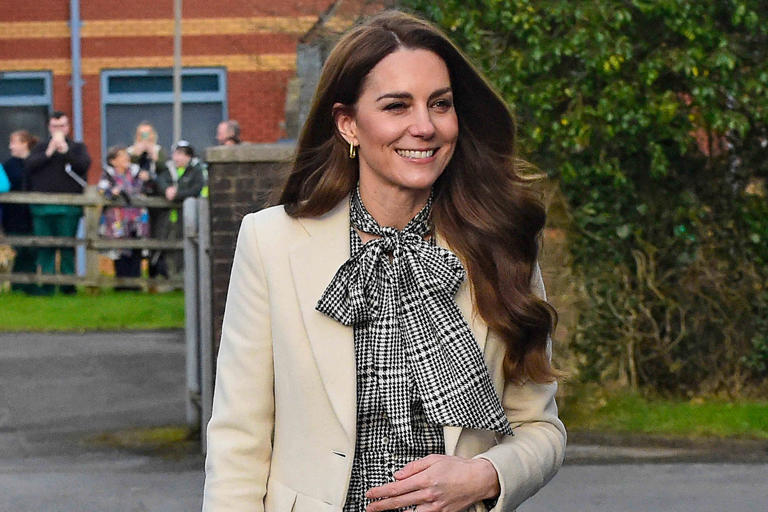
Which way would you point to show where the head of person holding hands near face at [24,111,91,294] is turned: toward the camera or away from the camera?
toward the camera

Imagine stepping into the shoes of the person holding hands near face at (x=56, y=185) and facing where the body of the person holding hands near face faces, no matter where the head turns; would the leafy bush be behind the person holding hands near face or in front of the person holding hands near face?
in front

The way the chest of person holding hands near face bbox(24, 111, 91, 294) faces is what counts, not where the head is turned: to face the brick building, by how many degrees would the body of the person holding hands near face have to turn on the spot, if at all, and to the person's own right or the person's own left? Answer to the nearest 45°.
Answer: approximately 180°

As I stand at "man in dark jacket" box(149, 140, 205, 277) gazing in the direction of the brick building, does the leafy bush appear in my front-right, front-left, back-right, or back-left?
back-right

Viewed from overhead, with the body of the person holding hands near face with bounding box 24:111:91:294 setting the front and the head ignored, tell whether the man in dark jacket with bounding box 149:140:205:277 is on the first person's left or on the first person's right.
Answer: on the first person's left

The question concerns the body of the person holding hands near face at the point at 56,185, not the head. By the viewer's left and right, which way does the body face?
facing the viewer

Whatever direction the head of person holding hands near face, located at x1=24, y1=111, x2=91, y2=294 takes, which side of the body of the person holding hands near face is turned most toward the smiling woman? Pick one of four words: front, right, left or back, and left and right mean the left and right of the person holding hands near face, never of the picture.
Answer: front

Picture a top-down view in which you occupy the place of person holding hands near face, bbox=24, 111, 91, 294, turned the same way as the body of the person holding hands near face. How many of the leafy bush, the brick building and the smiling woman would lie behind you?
1
